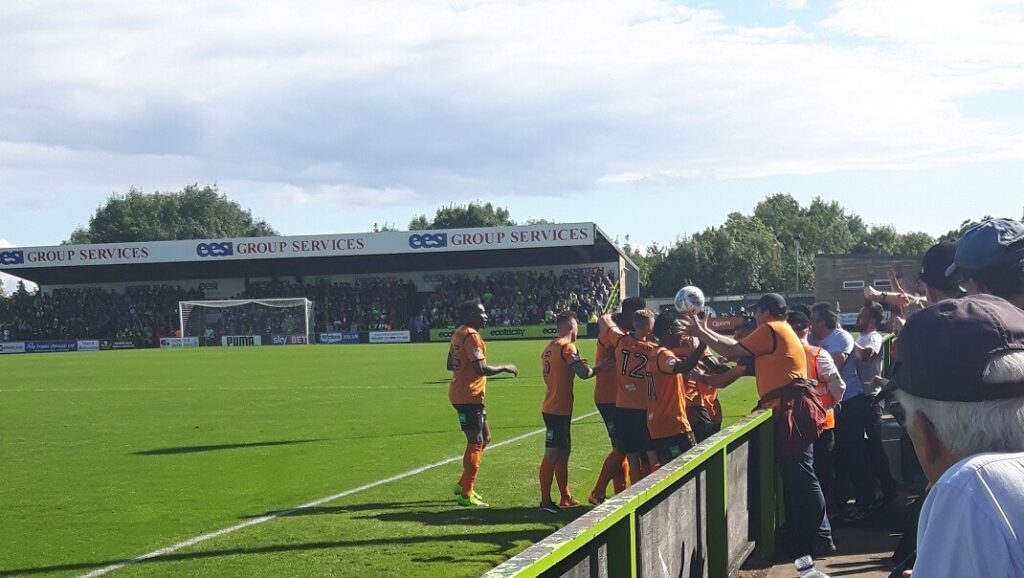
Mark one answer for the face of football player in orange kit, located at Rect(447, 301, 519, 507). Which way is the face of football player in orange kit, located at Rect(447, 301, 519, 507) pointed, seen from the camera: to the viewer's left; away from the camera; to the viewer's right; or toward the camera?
to the viewer's right

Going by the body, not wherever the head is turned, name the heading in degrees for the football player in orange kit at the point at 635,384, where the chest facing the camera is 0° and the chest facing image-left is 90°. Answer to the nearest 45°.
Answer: approximately 225°

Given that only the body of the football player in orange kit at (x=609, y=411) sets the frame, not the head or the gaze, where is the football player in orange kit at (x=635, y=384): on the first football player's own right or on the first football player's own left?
on the first football player's own right

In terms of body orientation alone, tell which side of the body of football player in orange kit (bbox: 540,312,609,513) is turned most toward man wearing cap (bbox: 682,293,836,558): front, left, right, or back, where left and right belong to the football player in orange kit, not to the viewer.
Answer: right

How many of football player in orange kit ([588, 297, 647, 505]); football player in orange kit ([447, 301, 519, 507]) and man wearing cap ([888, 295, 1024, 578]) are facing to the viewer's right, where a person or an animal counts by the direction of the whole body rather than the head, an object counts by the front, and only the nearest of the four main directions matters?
2

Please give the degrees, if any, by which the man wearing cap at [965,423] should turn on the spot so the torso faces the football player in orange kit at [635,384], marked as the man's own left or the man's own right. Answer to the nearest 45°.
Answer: approximately 45° to the man's own right

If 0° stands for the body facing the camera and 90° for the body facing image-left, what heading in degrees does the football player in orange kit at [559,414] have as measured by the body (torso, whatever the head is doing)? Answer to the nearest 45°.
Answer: approximately 225°

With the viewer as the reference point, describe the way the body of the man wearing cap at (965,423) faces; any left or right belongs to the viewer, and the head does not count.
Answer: facing away from the viewer and to the left of the viewer

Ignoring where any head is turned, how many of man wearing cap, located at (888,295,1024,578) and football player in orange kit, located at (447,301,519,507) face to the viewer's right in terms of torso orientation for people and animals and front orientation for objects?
1

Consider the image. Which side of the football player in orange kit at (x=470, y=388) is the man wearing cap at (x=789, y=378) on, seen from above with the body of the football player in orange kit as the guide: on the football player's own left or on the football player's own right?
on the football player's own right

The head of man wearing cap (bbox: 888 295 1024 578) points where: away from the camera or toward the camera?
away from the camera

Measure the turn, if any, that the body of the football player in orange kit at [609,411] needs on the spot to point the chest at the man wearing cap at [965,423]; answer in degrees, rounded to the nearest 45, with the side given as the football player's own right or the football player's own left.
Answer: approximately 90° to the football player's own right

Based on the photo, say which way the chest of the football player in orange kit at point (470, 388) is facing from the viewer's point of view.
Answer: to the viewer's right
